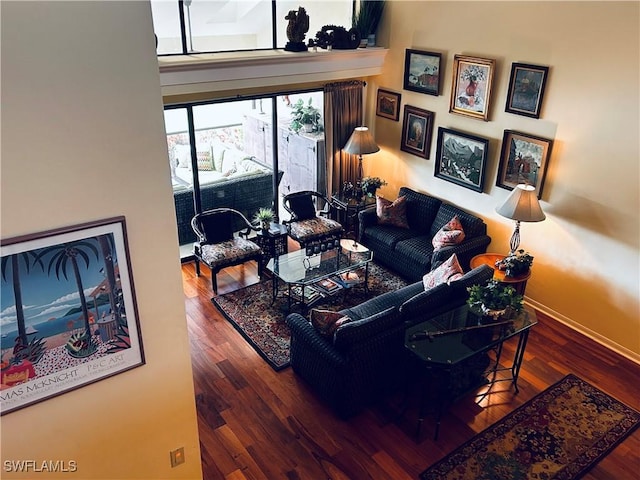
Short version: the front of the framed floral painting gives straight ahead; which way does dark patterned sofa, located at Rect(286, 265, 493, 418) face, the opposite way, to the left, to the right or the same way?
to the right

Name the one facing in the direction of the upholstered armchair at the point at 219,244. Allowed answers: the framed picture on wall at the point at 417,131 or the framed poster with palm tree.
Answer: the framed picture on wall

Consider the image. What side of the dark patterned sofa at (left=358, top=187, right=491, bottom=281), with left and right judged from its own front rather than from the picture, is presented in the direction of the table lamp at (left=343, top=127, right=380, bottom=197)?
right

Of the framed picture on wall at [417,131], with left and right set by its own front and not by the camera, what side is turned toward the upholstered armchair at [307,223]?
front

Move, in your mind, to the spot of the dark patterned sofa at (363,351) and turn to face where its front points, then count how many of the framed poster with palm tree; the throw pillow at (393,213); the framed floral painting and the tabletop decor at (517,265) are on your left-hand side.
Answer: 1

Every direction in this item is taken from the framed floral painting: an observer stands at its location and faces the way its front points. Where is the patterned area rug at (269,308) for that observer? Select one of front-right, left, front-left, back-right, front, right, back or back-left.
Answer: front

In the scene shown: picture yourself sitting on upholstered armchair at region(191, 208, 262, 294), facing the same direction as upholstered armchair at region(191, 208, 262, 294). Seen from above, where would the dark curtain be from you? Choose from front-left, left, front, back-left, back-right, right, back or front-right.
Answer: left

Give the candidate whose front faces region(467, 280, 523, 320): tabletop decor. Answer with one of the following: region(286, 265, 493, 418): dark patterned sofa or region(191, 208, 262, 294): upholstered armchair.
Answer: the upholstered armchair

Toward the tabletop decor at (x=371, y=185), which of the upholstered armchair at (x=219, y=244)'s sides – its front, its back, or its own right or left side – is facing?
left

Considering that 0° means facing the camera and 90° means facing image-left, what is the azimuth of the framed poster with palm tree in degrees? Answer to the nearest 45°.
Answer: approximately 315°

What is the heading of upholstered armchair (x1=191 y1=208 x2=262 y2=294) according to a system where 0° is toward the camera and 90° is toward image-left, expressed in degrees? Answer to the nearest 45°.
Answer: approximately 315°

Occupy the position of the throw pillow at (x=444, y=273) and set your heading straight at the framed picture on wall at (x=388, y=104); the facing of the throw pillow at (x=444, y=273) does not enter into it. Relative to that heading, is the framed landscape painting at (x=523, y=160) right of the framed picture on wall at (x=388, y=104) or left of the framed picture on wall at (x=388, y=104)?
right

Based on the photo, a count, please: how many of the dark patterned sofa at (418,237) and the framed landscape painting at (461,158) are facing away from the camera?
0

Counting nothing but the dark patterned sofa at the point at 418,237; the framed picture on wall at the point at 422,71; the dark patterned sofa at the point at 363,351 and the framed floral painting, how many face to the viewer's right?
0

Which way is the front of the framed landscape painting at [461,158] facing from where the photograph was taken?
facing the viewer and to the left of the viewer

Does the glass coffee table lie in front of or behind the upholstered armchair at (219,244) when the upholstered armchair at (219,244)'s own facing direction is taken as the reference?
in front

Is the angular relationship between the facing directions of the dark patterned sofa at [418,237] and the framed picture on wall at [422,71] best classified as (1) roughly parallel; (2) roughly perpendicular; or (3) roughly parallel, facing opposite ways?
roughly parallel

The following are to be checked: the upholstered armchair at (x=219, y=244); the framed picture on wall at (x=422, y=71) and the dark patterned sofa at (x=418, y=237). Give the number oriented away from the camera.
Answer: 0
